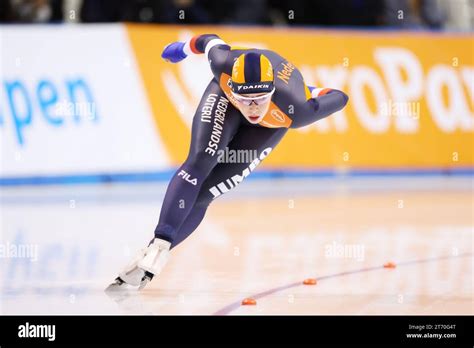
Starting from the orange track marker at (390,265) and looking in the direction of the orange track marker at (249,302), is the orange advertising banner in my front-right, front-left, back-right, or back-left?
back-right

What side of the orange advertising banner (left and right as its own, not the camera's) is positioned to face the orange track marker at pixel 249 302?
front

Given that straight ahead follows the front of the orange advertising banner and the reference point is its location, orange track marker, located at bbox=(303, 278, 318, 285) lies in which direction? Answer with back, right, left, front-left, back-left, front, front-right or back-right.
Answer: front

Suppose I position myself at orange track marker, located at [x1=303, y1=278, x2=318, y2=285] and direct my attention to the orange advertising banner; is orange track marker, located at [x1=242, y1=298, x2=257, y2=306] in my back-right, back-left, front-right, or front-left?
back-left

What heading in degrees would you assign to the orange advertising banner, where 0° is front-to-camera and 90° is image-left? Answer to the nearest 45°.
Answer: approximately 0°

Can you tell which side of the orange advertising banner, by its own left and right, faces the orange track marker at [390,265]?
front
